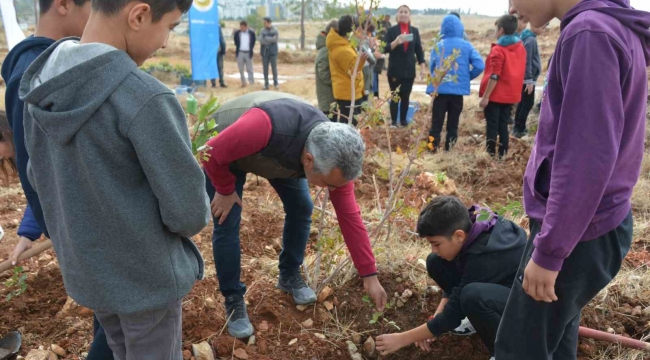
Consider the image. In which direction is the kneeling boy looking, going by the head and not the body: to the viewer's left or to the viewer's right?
to the viewer's left

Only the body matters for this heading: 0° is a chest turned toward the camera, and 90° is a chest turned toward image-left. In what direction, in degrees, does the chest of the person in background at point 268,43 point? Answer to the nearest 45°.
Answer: approximately 0°

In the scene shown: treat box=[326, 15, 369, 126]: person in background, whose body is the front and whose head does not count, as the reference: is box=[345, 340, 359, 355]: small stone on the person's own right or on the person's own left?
on the person's own right

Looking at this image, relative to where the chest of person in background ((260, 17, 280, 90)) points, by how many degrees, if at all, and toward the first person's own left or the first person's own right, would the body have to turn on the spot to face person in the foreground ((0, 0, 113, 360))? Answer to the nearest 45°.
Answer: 0° — they already face them

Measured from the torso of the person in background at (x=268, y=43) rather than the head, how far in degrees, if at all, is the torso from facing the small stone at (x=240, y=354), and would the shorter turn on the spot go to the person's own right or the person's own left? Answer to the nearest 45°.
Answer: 0° — they already face it

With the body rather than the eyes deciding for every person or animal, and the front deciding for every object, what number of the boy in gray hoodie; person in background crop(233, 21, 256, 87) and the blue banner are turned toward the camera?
2

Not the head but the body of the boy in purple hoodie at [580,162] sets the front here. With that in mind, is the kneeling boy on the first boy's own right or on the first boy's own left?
on the first boy's own right

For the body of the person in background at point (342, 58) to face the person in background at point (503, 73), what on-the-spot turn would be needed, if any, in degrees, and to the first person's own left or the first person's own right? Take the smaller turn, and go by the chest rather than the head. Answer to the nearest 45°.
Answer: approximately 45° to the first person's own right

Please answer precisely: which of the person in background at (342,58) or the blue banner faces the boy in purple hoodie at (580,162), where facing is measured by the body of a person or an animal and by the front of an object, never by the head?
the blue banner

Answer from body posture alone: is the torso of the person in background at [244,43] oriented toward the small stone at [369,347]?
yes

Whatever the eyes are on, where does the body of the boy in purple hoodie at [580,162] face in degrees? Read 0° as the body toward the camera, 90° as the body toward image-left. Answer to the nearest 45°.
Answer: approximately 90°
